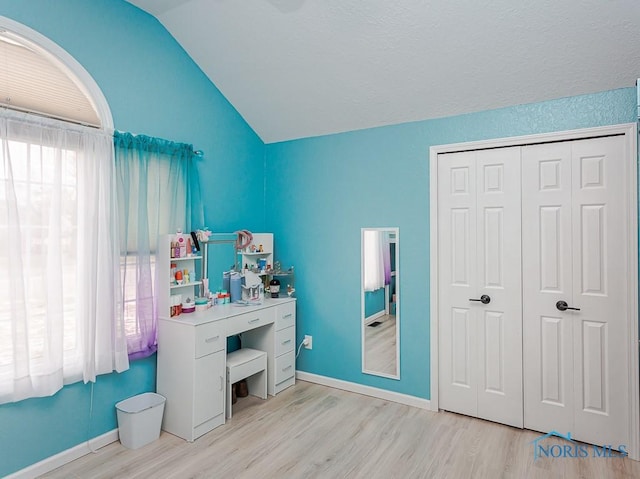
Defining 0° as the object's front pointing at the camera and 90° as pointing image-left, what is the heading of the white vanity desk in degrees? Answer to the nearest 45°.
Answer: approximately 315°

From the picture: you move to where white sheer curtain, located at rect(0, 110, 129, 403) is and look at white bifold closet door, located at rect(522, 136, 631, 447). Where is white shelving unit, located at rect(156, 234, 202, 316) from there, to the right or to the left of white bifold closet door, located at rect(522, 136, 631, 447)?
left

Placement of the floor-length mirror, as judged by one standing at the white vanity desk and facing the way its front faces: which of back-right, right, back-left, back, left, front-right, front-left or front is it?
front-left

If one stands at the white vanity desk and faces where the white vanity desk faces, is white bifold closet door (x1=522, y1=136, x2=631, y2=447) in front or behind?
in front

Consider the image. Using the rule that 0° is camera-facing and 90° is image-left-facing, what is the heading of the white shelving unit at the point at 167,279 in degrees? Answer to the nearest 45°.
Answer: approximately 315°
